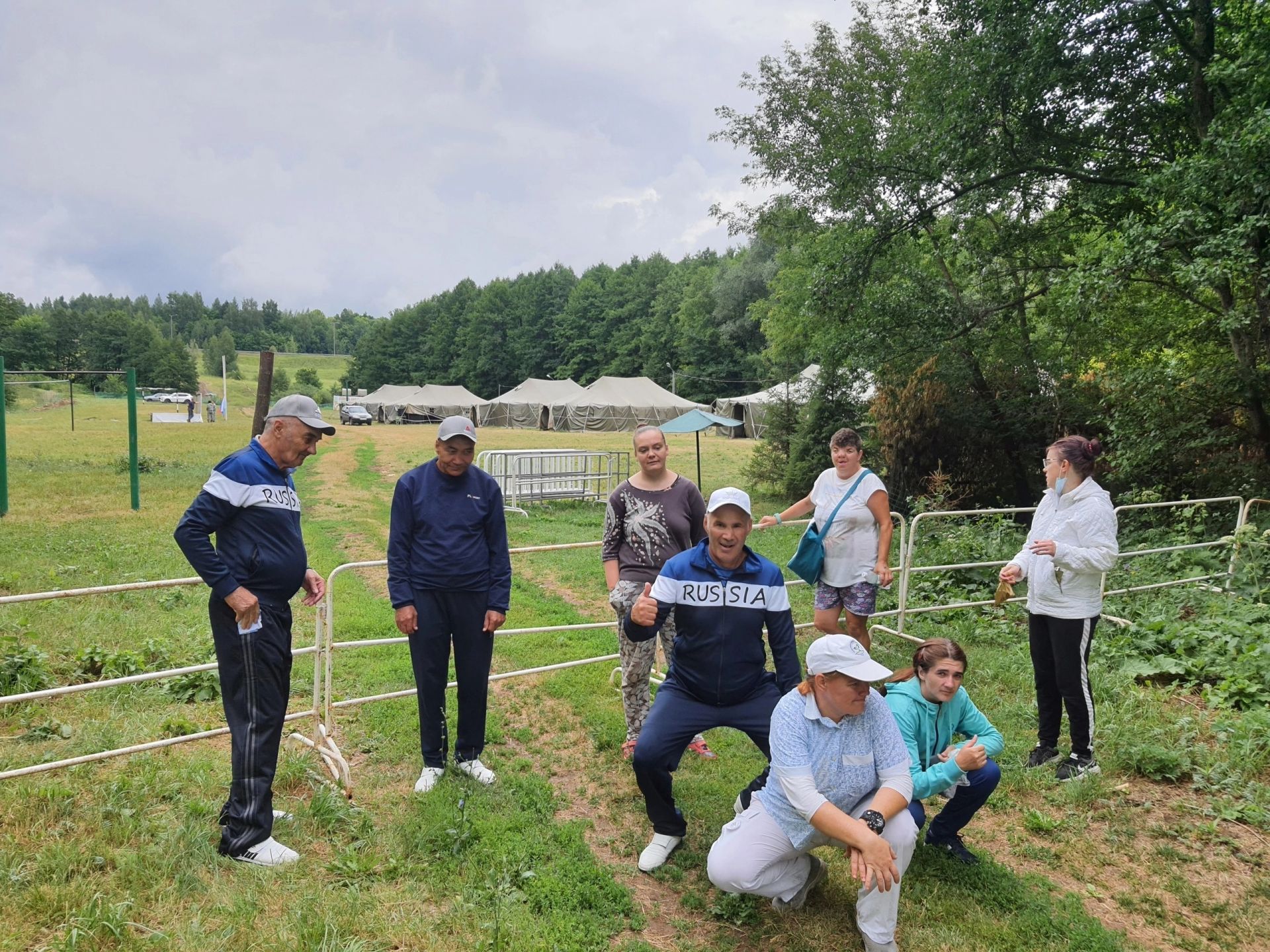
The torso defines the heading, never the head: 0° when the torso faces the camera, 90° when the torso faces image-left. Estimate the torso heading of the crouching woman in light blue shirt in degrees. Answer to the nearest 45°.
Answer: approximately 0°

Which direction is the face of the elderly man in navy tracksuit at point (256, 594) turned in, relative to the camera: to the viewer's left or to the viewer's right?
to the viewer's right

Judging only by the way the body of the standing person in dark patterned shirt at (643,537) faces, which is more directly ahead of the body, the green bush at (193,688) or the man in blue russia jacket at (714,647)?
the man in blue russia jacket

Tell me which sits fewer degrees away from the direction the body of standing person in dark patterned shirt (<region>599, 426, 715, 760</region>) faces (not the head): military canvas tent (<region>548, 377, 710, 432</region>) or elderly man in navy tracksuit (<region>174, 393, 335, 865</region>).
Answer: the elderly man in navy tracksuit

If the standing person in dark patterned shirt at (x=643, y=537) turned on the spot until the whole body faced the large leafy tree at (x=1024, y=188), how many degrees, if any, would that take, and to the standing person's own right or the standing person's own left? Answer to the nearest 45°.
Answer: approximately 135° to the standing person's own left

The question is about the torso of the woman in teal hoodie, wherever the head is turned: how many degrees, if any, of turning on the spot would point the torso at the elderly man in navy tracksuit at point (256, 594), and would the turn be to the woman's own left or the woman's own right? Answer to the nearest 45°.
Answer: approximately 135° to the woman's own right

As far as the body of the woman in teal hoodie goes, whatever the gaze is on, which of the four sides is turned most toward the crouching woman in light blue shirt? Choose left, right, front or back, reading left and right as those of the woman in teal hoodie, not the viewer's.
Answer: right

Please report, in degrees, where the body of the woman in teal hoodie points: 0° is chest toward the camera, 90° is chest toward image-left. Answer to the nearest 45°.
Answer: approximately 315°
